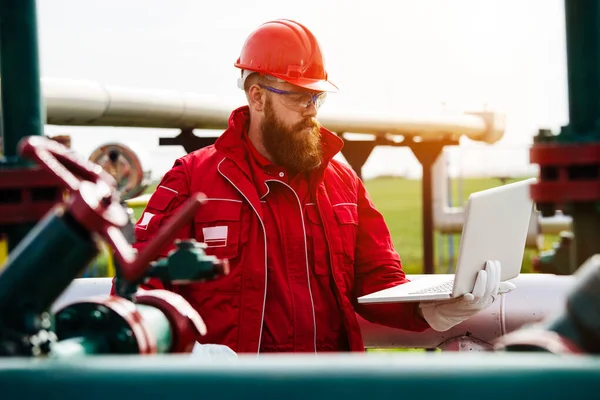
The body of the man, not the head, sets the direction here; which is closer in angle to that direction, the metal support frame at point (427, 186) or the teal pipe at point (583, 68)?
the teal pipe

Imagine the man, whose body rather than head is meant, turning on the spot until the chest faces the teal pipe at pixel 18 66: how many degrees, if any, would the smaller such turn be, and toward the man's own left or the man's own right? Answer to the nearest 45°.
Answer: approximately 45° to the man's own right

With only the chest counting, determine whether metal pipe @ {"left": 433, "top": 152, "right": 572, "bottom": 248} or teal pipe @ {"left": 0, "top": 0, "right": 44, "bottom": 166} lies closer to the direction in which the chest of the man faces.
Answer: the teal pipe

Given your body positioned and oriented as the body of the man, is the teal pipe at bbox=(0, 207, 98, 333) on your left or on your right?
on your right

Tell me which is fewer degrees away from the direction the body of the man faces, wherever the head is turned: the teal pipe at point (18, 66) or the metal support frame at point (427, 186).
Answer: the teal pipe

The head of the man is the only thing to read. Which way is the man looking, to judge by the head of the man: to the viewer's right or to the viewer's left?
to the viewer's right

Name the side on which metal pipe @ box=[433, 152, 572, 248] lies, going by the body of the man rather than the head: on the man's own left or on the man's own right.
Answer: on the man's own left

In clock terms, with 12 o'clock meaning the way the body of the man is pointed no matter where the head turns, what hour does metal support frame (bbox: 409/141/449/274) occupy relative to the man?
The metal support frame is roughly at 8 o'clock from the man.

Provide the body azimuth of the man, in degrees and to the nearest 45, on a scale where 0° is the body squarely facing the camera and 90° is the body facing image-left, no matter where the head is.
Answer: approximately 315°
